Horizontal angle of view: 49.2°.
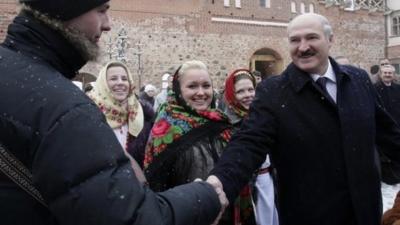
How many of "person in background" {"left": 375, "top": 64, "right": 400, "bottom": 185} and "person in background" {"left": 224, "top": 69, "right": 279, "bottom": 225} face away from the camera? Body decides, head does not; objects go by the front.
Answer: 0

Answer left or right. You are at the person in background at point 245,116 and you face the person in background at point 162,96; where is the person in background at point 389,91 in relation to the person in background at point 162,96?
right

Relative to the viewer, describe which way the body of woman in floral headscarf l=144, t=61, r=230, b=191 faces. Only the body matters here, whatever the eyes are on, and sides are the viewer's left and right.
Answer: facing the viewer and to the right of the viewer

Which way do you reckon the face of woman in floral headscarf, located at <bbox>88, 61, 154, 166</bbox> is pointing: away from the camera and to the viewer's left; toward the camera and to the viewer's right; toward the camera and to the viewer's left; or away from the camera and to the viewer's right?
toward the camera and to the viewer's right

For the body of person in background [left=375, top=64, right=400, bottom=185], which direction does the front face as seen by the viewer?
toward the camera

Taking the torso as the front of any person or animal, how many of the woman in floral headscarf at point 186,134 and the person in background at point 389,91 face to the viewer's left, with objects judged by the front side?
0

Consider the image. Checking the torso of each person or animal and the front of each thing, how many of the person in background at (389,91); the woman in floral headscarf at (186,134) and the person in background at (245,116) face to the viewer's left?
0

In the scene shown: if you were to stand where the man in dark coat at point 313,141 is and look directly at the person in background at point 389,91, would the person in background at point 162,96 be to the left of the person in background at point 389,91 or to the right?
left

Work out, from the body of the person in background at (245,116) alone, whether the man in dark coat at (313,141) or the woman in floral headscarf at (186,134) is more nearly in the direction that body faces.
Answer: the man in dark coat

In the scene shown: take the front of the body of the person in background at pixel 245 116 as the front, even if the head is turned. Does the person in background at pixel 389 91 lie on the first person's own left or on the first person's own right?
on the first person's own left

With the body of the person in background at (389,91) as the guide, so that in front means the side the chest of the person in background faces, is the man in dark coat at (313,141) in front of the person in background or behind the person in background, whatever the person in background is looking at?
in front

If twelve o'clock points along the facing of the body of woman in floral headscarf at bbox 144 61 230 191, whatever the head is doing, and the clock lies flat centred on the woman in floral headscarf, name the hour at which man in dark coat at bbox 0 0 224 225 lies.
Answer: The man in dark coat is roughly at 2 o'clock from the woman in floral headscarf.

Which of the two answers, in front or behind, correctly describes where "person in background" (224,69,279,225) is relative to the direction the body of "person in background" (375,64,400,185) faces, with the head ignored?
in front

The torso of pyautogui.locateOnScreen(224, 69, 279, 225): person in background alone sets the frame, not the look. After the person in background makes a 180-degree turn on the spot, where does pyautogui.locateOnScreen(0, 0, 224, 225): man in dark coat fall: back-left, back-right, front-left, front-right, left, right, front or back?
back-left
